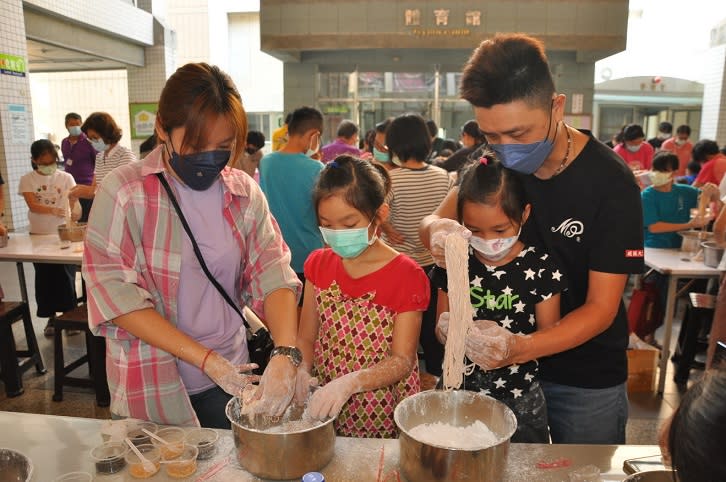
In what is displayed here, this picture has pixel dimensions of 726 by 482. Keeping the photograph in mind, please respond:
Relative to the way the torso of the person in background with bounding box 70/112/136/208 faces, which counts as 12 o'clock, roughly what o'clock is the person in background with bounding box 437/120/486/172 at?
the person in background with bounding box 437/120/486/172 is roughly at 8 o'clock from the person in background with bounding box 70/112/136/208.

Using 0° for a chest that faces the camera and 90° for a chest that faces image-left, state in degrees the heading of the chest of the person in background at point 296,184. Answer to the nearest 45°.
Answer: approximately 225°

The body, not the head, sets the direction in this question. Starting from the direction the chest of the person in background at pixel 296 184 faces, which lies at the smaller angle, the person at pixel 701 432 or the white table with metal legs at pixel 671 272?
the white table with metal legs

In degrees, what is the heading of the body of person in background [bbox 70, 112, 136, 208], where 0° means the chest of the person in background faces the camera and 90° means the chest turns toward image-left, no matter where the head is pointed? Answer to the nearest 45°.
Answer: approximately 45°

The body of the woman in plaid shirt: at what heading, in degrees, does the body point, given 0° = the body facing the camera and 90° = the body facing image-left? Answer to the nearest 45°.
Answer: approximately 315°

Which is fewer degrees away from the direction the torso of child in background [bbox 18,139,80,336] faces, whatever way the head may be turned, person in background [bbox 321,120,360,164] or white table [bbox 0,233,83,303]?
the white table

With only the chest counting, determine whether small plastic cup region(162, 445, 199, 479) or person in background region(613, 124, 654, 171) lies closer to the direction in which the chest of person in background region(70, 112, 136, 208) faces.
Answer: the small plastic cup

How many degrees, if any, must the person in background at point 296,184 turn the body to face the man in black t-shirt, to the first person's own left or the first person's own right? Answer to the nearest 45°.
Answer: approximately 135° to the first person's own right

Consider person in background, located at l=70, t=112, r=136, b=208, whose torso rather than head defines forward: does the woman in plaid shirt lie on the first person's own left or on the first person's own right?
on the first person's own left

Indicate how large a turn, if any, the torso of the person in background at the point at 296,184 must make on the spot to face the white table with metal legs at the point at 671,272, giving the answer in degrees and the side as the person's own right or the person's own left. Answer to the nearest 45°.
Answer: approximately 45° to the person's own right

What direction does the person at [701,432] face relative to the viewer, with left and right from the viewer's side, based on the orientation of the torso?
facing away from the viewer

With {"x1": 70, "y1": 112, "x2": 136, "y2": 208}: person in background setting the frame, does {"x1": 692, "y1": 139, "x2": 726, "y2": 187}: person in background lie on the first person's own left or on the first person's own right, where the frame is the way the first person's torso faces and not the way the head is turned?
on the first person's own left

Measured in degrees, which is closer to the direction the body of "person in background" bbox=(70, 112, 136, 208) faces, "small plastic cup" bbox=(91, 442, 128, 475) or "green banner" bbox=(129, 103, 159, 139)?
the small plastic cup

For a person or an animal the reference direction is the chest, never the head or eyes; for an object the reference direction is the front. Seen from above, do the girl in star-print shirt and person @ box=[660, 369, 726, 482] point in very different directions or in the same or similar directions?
very different directions
